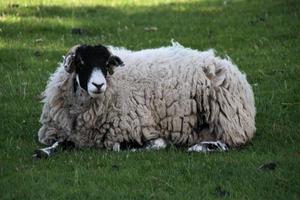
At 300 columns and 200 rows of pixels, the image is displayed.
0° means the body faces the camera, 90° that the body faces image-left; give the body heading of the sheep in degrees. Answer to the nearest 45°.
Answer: approximately 90°
